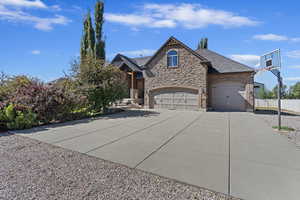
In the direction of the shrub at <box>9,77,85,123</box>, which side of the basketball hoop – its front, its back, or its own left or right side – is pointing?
front

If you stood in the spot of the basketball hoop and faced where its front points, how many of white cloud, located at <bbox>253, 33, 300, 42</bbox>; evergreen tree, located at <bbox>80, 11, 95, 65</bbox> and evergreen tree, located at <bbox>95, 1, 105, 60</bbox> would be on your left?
0

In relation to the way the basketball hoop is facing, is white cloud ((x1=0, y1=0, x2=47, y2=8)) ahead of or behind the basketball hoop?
ahead

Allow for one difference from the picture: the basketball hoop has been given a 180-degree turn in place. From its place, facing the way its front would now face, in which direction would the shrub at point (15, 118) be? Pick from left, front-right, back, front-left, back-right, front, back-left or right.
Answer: back

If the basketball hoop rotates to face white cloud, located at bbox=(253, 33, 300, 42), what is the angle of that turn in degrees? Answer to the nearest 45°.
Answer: approximately 135° to its right

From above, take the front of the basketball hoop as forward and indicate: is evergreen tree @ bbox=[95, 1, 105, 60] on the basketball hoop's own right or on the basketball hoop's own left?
on the basketball hoop's own right

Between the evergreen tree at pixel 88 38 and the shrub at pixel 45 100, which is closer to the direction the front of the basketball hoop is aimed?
the shrub

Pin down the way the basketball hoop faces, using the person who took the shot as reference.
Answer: facing the viewer and to the left of the viewer

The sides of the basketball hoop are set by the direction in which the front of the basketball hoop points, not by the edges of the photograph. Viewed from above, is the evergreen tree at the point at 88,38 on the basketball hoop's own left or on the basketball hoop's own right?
on the basketball hoop's own right
